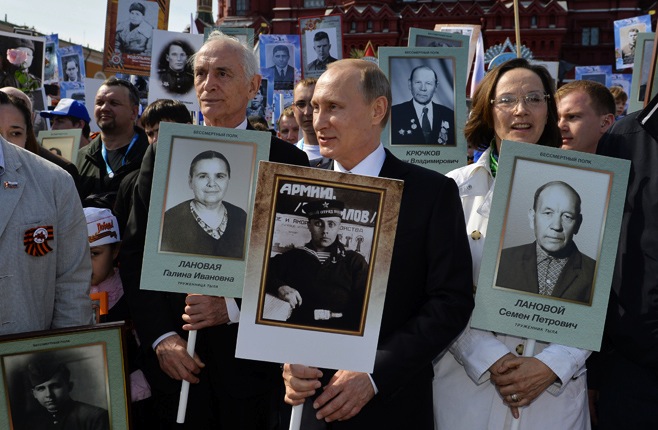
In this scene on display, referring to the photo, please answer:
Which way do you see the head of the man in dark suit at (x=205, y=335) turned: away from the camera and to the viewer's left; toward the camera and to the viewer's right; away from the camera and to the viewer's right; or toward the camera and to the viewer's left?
toward the camera and to the viewer's left

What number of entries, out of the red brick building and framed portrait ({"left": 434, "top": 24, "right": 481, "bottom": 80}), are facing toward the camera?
2

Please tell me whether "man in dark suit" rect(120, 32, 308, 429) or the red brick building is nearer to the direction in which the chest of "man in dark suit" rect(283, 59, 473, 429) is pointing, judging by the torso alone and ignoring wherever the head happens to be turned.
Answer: the man in dark suit

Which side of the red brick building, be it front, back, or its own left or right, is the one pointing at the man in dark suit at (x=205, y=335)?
front

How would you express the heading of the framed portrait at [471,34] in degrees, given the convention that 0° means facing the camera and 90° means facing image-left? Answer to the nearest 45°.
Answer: approximately 0°

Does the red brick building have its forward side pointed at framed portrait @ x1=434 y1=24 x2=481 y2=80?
yes

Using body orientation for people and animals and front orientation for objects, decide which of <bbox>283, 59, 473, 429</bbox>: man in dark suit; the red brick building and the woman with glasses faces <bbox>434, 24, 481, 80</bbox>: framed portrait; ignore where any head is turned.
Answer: the red brick building

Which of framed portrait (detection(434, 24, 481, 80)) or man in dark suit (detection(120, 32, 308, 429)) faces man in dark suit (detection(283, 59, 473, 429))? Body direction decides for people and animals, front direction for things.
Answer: the framed portrait

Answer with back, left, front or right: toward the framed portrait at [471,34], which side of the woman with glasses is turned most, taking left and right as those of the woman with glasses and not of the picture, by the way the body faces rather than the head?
back

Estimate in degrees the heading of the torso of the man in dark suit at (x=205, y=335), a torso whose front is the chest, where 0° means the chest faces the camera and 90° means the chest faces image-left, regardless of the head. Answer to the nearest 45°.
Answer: approximately 45°

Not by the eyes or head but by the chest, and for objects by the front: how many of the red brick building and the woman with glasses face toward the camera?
2
